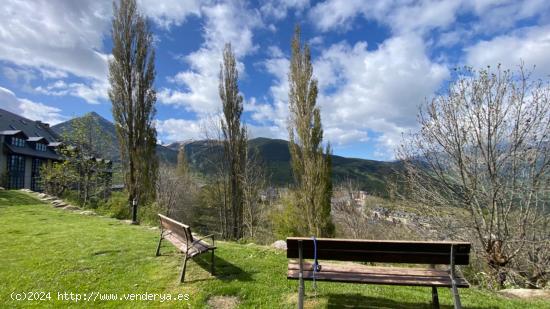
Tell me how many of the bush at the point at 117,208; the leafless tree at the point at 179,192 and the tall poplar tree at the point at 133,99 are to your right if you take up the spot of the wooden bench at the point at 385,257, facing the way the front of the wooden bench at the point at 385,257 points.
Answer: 0

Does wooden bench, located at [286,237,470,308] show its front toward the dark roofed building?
no

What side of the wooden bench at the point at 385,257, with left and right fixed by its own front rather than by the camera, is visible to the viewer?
back

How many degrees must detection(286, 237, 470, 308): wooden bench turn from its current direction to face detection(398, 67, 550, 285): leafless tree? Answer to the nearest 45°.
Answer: approximately 45° to its right

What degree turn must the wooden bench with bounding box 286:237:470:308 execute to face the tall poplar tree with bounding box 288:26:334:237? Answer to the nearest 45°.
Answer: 0° — it already faces it

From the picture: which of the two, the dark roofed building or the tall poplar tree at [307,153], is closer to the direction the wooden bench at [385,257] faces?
the tall poplar tree

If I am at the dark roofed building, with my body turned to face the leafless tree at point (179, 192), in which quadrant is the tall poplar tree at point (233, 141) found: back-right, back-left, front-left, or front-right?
front-right

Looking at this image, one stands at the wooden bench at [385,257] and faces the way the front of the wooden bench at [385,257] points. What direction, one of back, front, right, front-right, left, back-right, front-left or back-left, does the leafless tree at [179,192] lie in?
front-left

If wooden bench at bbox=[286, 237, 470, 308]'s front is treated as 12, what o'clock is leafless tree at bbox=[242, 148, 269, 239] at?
The leafless tree is roughly at 11 o'clock from the wooden bench.

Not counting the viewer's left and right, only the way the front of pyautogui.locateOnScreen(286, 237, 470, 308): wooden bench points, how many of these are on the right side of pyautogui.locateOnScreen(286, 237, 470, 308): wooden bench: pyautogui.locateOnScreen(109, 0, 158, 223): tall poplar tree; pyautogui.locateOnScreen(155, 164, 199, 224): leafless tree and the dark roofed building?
0

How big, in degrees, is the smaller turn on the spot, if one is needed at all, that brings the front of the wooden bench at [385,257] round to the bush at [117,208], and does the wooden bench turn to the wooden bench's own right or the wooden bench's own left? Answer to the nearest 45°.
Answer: approximately 45° to the wooden bench's own left

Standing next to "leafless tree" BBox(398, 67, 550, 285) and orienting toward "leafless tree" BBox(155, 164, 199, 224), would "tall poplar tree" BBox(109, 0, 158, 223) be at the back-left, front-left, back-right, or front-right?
front-left

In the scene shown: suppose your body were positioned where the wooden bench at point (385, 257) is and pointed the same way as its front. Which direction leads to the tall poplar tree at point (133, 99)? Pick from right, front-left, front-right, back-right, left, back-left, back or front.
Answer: front-left

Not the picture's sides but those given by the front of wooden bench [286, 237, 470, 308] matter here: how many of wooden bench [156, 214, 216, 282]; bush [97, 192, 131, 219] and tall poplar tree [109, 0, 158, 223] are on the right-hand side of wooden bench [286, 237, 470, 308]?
0

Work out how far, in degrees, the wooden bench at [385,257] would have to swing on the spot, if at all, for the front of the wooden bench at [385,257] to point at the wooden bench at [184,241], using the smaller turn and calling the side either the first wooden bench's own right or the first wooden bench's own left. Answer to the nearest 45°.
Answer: approximately 90° to the first wooden bench's own left

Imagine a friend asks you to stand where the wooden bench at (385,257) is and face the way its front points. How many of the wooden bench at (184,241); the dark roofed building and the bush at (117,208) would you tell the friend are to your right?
0

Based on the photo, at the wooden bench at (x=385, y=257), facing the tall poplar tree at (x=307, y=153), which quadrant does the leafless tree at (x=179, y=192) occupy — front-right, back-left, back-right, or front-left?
front-left
